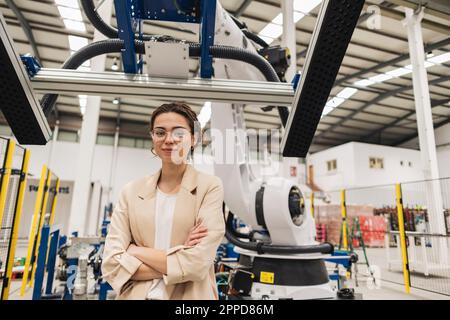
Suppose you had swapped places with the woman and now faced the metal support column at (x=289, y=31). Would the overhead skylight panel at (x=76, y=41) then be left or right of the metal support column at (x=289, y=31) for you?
left

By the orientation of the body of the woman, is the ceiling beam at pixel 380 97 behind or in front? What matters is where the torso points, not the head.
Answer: behind

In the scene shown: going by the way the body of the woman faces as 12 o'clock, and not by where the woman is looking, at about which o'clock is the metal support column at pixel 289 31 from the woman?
The metal support column is roughly at 7 o'clock from the woman.

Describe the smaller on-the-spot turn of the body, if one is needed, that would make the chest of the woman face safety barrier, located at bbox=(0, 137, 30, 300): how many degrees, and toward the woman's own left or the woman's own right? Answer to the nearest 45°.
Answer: approximately 135° to the woman's own right

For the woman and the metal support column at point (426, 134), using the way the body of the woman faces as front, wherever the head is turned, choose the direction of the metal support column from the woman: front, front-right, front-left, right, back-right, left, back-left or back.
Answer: back-left

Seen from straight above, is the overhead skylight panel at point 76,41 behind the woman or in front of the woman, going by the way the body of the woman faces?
behind

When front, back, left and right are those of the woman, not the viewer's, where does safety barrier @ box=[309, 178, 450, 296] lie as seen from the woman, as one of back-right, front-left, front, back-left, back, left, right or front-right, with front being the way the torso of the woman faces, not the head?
back-left

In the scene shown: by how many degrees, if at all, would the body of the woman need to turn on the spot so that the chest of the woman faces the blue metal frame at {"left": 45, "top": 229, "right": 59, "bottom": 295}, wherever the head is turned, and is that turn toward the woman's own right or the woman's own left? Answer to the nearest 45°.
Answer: approximately 135° to the woman's own right

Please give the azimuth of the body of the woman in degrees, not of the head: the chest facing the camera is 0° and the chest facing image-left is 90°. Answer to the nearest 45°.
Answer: approximately 0°

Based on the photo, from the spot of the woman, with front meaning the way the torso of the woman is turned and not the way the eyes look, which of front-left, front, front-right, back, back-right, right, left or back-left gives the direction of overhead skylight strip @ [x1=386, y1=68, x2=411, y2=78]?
back-left
